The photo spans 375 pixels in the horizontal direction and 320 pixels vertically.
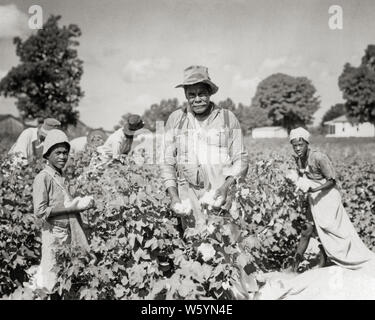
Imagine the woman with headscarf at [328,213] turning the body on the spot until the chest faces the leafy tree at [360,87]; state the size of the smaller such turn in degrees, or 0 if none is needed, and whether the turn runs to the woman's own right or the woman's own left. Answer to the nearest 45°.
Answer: approximately 135° to the woman's own right

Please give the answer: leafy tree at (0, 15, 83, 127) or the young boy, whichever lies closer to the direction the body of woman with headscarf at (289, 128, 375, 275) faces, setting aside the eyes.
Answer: the young boy

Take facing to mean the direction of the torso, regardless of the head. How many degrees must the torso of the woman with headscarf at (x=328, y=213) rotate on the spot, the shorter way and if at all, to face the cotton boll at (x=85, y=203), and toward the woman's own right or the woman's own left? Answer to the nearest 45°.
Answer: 0° — they already face it

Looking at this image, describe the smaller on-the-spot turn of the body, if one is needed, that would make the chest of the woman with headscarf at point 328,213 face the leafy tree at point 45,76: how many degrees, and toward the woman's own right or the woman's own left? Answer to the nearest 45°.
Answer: approximately 90° to the woman's own right

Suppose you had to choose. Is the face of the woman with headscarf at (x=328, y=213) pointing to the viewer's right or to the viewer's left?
to the viewer's left

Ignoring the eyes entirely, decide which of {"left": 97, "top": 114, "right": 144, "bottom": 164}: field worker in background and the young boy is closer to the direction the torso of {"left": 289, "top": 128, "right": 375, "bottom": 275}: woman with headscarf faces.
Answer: the young boy

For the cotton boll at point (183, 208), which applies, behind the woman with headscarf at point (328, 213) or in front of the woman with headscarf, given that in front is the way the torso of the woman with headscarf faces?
in front

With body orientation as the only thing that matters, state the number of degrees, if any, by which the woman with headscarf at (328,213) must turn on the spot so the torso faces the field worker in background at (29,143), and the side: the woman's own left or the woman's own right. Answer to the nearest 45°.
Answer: approximately 45° to the woman's own right

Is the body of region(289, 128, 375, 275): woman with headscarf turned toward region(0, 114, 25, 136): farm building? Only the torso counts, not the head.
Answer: no
